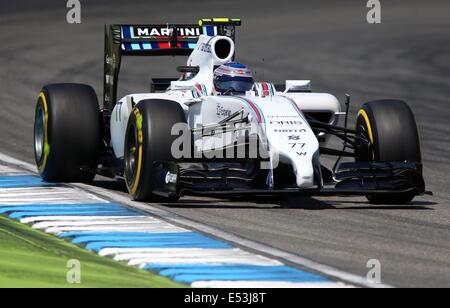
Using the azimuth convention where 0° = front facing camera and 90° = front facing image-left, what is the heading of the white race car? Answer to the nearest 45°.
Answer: approximately 0°
